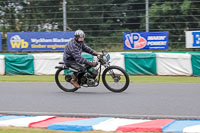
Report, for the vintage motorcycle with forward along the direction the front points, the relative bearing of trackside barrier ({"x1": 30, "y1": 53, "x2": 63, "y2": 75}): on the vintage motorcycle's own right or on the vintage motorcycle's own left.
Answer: on the vintage motorcycle's own left

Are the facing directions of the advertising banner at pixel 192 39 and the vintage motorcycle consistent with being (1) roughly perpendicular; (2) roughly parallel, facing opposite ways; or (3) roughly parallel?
roughly perpendicular

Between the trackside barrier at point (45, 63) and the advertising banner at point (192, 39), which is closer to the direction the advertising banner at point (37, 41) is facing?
the trackside barrier

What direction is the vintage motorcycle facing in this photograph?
to the viewer's right

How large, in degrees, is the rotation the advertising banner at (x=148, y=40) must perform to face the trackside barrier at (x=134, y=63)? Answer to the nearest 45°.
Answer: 0° — it already faces it

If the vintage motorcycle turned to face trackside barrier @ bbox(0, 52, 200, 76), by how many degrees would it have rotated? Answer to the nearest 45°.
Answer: approximately 90° to its left

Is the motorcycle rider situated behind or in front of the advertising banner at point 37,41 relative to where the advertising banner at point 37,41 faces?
in front

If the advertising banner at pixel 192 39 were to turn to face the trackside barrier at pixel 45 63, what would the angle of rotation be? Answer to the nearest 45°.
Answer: approximately 45° to its right

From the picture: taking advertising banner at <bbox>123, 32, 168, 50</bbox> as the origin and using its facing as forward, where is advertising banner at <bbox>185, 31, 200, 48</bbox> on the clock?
advertising banner at <bbox>185, 31, 200, 48</bbox> is roughly at 9 o'clock from advertising banner at <bbox>123, 32, 168, 50</bbox>.

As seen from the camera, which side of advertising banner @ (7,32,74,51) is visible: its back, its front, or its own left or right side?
front

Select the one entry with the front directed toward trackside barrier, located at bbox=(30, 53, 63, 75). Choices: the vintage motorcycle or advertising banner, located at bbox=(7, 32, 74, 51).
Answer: the advertising banner

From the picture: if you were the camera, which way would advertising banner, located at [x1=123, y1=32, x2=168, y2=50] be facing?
facing the viewer

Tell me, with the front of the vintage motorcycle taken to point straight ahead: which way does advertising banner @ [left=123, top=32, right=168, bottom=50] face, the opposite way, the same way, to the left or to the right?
to the right

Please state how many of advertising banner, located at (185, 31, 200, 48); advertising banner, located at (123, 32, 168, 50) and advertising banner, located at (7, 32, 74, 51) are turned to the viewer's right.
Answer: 0

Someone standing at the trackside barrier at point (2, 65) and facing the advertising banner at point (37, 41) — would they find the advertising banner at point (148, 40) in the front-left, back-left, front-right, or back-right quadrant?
front-right

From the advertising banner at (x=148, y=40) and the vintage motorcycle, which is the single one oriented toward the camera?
the advertising banner

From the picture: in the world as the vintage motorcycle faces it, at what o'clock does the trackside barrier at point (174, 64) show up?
The trackside barrier is roughly at 10 o'clock from the vintage motorcycle.

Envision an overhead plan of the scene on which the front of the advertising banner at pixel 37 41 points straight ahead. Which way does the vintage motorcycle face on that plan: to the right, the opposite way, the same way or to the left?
to the left
